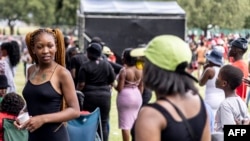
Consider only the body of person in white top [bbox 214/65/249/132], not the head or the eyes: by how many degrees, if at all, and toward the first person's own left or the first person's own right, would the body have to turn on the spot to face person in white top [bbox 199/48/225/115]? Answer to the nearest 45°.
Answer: approximately 45° to the first person's own right

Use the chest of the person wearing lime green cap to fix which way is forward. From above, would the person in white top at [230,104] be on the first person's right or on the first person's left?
on the first person's right

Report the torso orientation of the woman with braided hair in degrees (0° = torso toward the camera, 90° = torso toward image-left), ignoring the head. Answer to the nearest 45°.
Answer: approximately 45°

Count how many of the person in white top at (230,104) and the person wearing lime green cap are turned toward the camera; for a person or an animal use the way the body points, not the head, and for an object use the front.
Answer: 0

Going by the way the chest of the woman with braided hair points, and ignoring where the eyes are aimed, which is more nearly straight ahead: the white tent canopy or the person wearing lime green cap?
the person wearing lime green cap

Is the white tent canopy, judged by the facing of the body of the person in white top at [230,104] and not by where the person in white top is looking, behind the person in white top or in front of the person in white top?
in front

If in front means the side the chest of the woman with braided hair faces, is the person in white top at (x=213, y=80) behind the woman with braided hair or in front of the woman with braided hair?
behind

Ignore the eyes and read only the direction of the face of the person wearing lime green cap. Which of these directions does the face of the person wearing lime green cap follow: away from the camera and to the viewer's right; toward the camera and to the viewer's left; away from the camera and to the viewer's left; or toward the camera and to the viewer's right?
away from the camera and to the viewer's left
